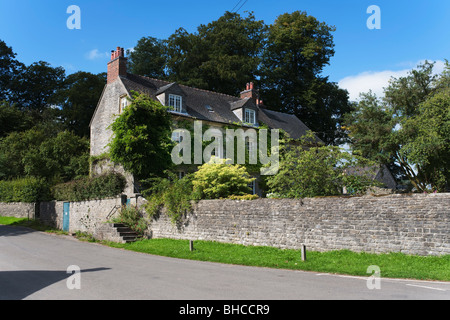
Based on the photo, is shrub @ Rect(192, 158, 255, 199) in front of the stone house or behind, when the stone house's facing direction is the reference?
in front

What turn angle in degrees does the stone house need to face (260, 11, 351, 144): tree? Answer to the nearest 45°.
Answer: approximately 90° to its left

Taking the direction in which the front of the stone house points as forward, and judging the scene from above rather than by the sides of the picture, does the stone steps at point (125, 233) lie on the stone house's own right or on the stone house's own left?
on the stone house's own right

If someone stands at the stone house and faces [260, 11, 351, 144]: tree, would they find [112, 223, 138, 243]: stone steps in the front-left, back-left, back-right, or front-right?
back-right

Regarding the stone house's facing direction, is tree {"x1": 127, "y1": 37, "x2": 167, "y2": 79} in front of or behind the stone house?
behind

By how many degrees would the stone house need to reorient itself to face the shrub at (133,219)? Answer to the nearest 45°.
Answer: approximately 45° to its right

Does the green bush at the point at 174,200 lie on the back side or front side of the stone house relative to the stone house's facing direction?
on the front side

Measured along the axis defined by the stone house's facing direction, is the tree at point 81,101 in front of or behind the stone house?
behind
